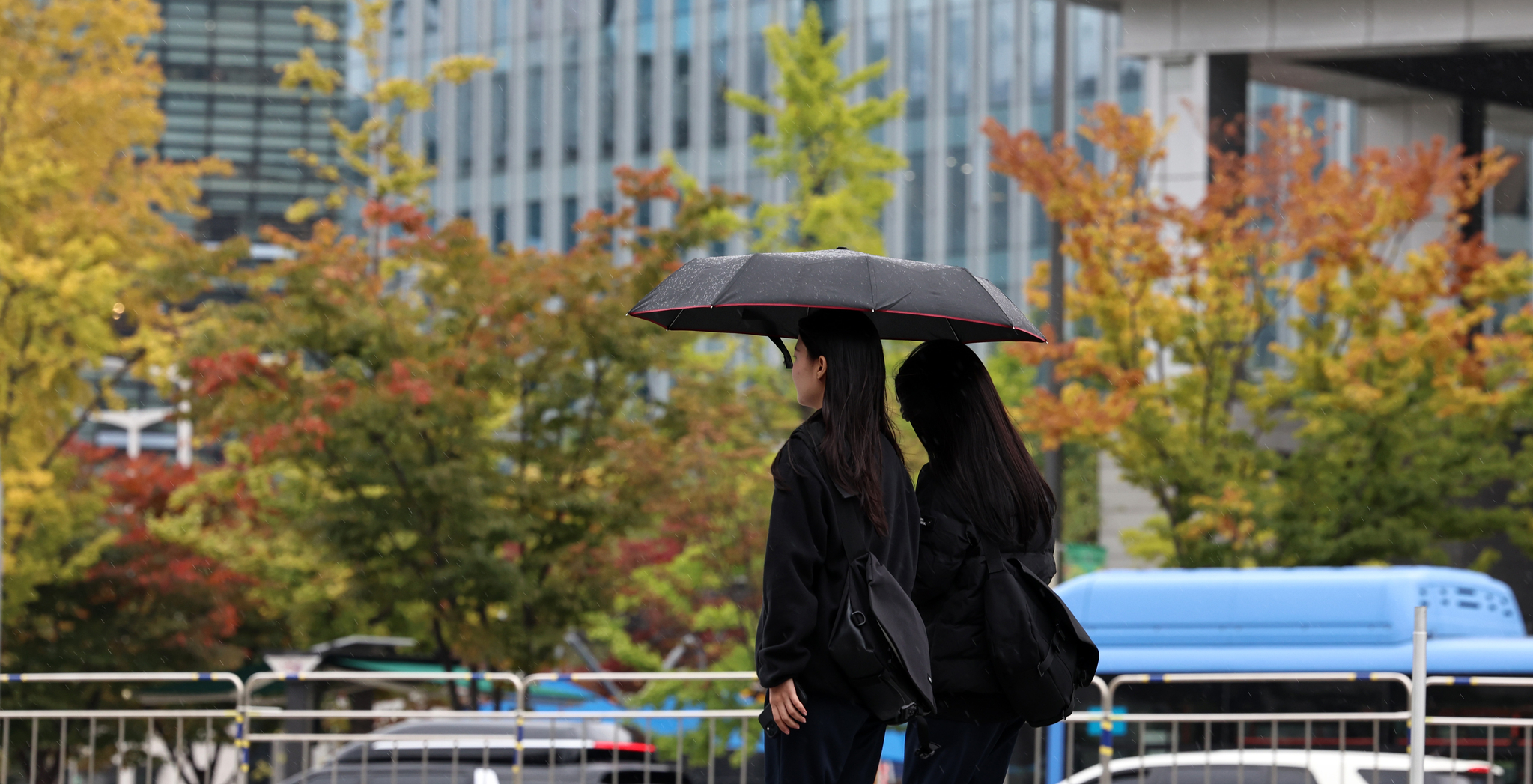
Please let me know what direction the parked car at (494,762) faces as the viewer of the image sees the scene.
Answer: facing to the left of the viewer

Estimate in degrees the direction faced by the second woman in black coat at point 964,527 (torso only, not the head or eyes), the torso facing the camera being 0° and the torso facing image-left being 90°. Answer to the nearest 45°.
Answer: approximately 135°

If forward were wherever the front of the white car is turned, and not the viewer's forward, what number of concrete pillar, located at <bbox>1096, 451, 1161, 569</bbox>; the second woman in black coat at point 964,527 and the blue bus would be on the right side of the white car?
2

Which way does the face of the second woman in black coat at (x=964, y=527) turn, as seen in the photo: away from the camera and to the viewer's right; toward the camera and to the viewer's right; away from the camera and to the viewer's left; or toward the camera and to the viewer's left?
away from the camera and to the viewer's left

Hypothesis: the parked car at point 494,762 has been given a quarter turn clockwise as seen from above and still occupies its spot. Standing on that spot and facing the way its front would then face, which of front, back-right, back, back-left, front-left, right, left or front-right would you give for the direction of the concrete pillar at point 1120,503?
front-right

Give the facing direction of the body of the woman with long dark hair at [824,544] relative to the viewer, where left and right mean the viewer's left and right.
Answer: facing away from the viewer and to the left of the viewer

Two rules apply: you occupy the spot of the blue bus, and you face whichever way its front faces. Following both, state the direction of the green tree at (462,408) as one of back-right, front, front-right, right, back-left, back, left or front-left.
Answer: front

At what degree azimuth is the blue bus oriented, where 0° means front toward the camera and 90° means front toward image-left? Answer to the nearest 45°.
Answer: approximately 90°

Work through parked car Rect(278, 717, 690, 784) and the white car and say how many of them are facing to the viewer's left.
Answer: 2

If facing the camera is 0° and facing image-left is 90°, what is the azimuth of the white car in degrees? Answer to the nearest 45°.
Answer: approximately 90°

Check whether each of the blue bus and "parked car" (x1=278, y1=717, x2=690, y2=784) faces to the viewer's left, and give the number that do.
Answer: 2

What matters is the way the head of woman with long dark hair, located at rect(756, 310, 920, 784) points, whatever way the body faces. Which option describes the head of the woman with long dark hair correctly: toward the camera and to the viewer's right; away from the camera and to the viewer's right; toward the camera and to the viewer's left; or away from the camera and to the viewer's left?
away from the camera and to the viewer's left
